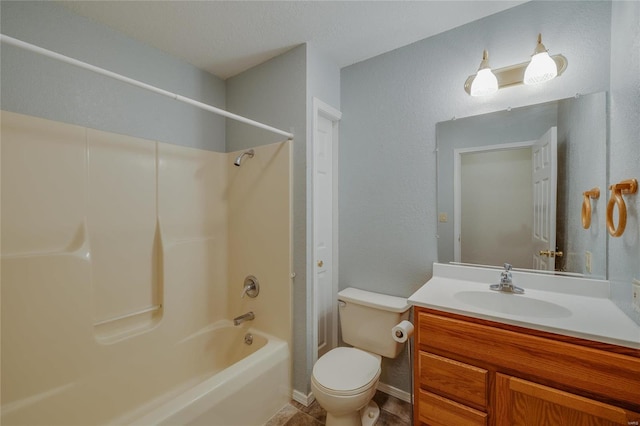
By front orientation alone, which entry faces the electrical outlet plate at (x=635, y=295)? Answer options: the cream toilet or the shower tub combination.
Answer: the shower tub combination

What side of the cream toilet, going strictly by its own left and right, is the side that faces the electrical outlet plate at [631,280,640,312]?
left

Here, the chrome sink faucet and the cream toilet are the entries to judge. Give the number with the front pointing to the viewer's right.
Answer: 0

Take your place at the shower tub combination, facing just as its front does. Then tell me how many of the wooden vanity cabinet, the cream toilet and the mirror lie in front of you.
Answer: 3

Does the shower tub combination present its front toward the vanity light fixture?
yes

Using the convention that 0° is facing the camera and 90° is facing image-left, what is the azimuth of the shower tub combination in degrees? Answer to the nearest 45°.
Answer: approximately 315°

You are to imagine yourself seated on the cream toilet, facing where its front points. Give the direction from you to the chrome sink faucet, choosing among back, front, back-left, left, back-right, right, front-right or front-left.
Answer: back-left

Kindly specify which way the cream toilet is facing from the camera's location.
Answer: facing the viewer and to the left of the viewer

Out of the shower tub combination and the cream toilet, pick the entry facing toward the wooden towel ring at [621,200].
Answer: the shower tub combination

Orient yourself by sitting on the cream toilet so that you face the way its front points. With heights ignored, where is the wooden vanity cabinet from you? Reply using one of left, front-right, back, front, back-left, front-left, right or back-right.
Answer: left

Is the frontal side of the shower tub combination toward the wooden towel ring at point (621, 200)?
yes

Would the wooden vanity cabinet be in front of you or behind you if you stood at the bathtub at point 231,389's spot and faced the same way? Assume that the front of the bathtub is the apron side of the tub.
in front

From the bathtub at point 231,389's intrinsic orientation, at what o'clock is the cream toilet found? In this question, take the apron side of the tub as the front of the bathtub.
The cream toilet is roughly at 11 o'clock from the bathtub.
